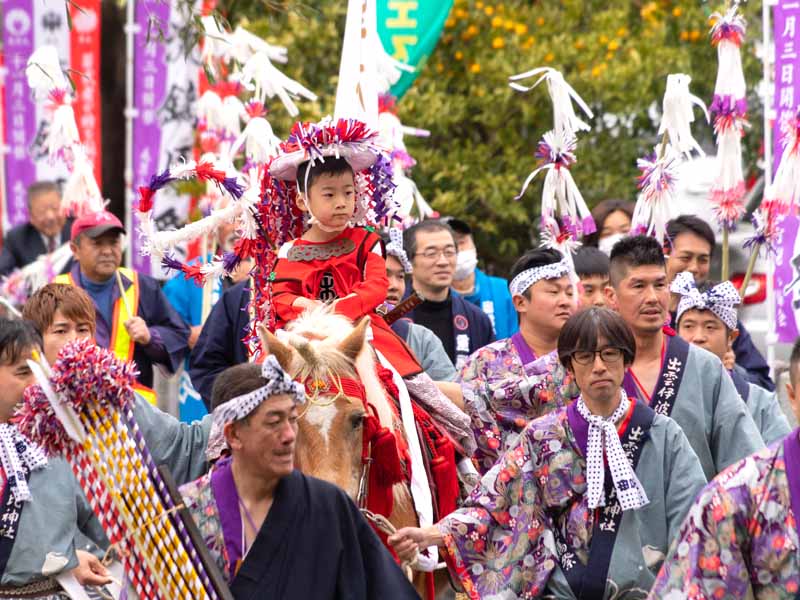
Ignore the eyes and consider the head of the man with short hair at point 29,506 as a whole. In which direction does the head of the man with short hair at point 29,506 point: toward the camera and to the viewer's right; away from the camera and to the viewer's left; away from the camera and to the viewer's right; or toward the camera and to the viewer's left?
toward the camera and to the viewer's right

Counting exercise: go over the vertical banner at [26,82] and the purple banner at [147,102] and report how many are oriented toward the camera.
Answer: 2

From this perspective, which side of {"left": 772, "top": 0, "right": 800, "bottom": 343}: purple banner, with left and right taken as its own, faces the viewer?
front

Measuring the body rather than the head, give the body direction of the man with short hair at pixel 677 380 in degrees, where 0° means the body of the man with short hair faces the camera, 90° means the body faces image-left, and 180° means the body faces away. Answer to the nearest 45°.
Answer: approximately 45°

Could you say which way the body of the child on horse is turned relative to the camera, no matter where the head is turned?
toward the camera

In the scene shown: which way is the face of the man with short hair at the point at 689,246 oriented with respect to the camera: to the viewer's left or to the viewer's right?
to the viewer's left

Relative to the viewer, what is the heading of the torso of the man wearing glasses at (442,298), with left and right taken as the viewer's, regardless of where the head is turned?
facing the viewer and to the right of the viewer

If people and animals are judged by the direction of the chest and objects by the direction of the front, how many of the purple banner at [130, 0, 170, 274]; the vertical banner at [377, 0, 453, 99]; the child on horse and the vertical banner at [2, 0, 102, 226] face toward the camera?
4

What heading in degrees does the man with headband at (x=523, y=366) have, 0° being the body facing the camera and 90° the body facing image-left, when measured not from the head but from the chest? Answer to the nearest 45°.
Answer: approximately 315°
